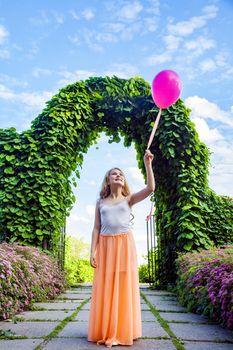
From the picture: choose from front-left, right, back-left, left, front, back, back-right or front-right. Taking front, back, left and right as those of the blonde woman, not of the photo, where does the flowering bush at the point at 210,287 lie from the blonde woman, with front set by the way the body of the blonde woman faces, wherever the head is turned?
back-left

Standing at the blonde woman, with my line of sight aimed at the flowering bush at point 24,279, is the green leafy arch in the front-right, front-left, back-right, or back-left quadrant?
front-right

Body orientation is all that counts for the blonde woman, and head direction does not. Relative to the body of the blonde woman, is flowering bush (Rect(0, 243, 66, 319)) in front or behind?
behind

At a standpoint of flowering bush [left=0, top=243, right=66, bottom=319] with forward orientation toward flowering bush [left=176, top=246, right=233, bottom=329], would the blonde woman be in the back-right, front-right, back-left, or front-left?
front-right

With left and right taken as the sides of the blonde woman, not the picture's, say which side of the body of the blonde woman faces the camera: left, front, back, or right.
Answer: front

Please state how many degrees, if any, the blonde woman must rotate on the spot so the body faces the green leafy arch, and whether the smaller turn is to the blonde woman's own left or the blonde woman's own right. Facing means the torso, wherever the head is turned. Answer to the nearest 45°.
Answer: approximately 180°
